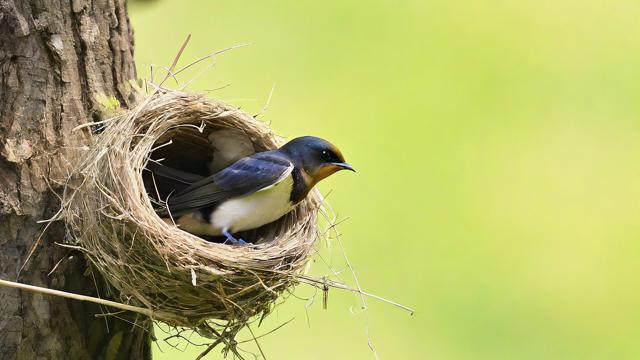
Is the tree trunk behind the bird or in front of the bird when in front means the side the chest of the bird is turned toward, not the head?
behind

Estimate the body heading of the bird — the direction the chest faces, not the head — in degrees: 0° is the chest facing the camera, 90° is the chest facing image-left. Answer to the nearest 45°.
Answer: approximately 270°
